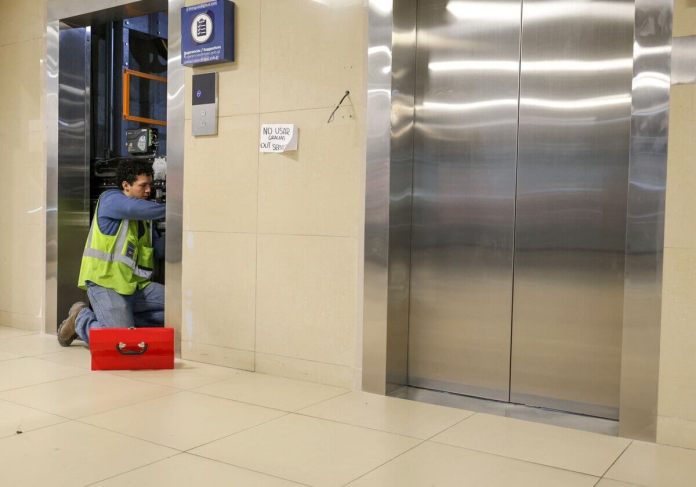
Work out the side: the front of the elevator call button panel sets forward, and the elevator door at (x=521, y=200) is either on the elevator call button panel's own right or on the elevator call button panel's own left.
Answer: on the elevator call button panel's own left

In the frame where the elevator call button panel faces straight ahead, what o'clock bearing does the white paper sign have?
The white paper sign is roughly at 9 o'clock from the elevator call button panel.

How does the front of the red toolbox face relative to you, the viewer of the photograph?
facing the viewer

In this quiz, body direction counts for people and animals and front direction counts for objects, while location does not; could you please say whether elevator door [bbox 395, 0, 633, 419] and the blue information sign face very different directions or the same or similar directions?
same or similar directions

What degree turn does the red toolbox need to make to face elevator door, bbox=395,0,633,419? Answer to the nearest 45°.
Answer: approximately 45° to its left

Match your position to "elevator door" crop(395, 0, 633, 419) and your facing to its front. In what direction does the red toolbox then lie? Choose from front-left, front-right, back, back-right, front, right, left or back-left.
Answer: right

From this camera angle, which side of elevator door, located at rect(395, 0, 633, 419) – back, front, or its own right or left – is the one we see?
front

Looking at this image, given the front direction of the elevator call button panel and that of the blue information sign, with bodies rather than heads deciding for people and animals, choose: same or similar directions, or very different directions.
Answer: same or similar directions

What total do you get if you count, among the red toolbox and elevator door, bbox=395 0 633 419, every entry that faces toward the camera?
2

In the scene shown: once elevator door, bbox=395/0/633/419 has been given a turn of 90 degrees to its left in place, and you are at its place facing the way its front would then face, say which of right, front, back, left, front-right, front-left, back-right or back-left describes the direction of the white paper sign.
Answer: back

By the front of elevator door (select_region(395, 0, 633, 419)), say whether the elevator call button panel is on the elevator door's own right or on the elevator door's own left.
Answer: on the elevator door's own right

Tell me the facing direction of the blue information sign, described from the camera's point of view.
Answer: facing the viewer and to the left of the viewer
